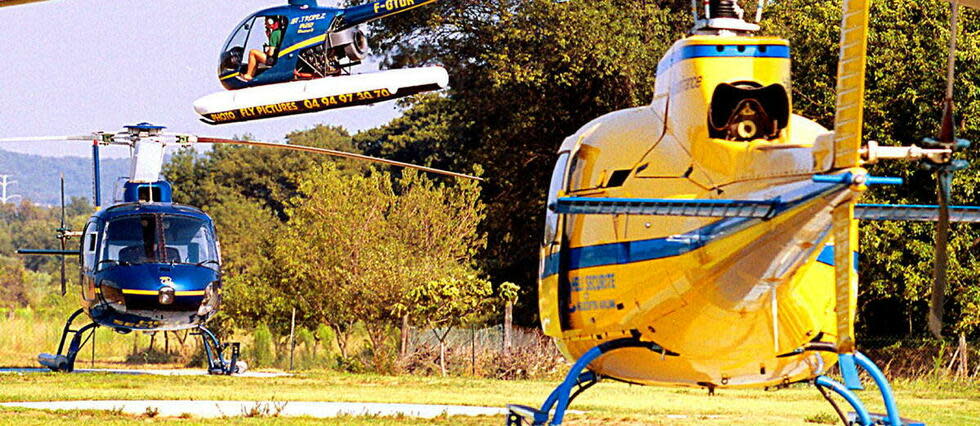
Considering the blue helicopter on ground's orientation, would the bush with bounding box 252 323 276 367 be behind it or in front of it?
behind

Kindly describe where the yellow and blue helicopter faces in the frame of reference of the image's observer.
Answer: facing away from the viewer

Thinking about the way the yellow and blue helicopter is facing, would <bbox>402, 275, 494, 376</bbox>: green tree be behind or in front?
in front

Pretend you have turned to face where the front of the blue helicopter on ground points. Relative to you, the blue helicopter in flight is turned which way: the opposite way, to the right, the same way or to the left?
to the right

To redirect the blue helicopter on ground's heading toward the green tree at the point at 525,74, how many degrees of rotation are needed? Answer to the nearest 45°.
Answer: approximately 135° to its left

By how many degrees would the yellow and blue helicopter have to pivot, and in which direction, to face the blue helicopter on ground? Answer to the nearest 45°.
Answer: approximately 45° to its left

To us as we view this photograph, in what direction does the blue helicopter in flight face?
facing to the left of the viewer

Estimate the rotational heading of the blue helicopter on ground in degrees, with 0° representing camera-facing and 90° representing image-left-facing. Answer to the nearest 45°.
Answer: approximately 0°

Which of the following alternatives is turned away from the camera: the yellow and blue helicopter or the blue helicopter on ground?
the yellow and blue helicopter

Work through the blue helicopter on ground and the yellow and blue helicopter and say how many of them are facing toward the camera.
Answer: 1
